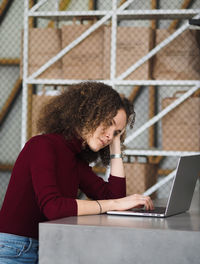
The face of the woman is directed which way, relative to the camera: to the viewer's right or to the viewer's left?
to the viewer's right

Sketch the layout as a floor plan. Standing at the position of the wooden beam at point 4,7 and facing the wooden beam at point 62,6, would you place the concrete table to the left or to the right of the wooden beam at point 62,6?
right

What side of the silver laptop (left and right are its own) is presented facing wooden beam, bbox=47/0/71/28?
right

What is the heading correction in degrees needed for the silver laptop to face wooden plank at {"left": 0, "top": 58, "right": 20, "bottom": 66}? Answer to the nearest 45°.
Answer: approximately 90° to its right

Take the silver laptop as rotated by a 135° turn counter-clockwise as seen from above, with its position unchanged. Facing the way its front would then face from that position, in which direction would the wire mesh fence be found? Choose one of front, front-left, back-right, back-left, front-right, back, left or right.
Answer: back-left

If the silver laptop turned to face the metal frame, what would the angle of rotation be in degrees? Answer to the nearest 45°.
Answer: approximately 90° to its right

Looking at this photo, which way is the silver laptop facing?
to the viewer's left

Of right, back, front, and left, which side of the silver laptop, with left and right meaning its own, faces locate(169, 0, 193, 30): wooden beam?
right
